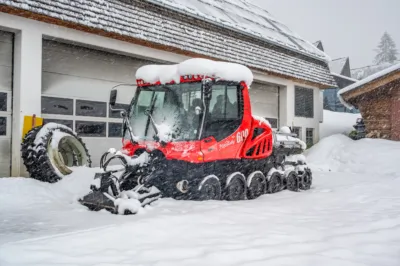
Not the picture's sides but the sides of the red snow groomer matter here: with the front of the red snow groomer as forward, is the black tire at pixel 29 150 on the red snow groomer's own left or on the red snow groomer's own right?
on the red snow groomer's own right

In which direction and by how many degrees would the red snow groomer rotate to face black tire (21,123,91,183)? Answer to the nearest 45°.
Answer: approximately 45° to its right

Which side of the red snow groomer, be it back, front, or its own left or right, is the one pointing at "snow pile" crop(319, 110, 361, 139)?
back

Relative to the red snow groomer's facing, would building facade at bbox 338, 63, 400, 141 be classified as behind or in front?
behind

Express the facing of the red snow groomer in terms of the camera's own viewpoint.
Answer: facing the viewer and to the left of the viewer

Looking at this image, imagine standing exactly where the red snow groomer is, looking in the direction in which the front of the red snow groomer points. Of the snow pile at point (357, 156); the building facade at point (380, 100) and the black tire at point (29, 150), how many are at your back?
2

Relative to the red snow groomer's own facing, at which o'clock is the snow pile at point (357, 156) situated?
The snow pile is roughly at 6 o'clock from the red snow groomer.
